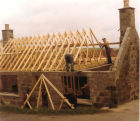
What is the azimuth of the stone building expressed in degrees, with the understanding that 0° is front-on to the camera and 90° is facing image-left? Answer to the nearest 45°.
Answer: approximately 0°
